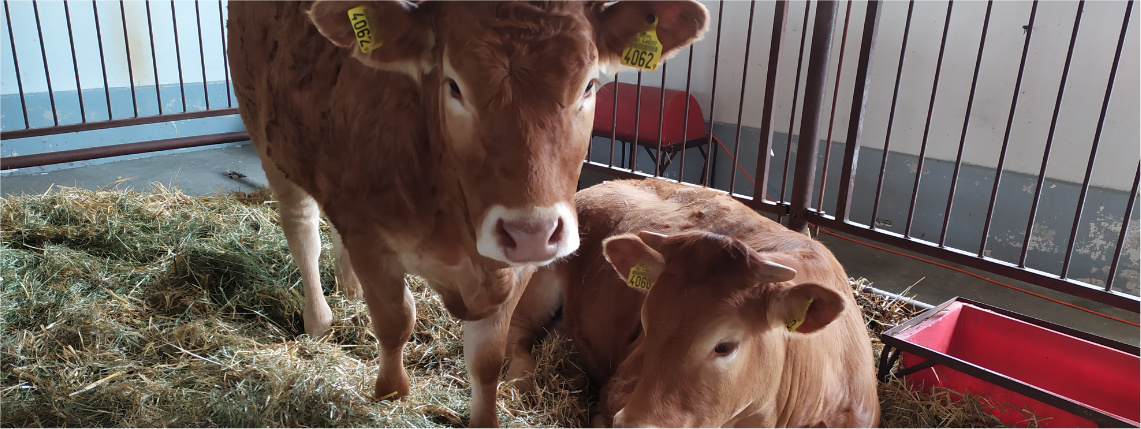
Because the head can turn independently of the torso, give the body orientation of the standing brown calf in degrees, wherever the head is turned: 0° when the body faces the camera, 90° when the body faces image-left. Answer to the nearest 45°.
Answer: approximately 315°

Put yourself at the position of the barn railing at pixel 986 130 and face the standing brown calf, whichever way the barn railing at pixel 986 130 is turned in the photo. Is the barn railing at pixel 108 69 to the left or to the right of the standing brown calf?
right

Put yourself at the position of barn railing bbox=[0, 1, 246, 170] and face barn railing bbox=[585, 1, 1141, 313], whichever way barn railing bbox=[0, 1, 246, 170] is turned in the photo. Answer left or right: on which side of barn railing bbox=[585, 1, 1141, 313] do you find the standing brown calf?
right

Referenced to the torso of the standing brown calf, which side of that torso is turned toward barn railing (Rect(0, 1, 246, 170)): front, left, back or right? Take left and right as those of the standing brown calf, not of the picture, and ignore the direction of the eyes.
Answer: back

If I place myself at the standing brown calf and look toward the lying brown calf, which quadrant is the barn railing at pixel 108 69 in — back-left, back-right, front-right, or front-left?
back-left

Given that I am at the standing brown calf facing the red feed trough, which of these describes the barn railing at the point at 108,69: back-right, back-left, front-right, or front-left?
back-left
